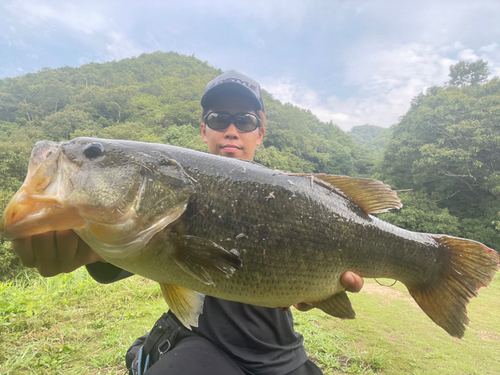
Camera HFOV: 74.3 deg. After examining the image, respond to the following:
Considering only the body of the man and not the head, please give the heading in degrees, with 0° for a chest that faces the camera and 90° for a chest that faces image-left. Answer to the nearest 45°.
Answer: approximately 0°

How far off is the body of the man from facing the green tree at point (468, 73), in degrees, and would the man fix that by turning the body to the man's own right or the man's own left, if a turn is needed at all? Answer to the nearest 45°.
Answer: approximately 135° to the man's own left
